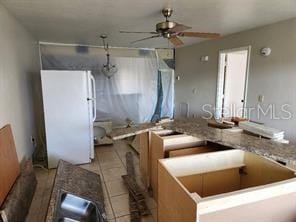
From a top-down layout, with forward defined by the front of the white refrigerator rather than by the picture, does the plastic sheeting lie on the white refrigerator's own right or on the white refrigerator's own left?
on the white refrigerator's own left

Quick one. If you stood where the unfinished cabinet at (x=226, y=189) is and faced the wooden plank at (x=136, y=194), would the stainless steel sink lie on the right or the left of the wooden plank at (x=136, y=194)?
left
